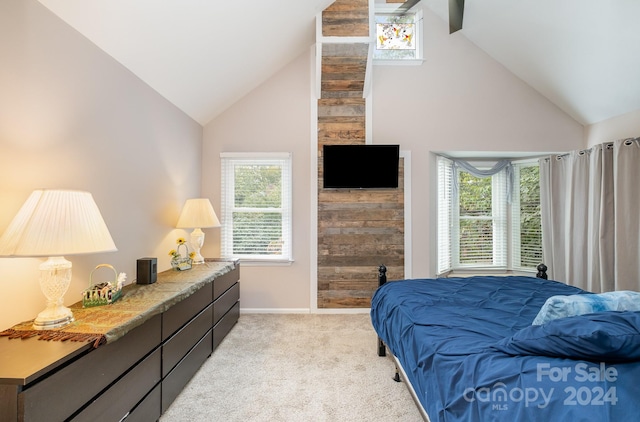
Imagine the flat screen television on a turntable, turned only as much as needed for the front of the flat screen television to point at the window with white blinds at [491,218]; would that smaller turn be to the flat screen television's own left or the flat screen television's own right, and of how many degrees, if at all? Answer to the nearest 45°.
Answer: approximately 135° to the flat screen television's own left

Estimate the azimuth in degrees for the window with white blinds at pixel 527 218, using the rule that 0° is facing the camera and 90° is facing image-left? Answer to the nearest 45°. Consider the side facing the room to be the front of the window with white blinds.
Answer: approximately 45°

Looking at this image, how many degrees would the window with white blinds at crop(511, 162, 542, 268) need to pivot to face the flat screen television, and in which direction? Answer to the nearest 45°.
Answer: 0° — it already faces it

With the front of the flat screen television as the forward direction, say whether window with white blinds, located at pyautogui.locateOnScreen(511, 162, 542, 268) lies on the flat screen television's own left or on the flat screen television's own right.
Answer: on the flat screen television's own left

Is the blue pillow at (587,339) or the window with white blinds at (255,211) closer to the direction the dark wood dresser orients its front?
the blue pillow

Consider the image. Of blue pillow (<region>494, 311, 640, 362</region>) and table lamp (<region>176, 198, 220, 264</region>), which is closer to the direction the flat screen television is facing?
the blue pillow

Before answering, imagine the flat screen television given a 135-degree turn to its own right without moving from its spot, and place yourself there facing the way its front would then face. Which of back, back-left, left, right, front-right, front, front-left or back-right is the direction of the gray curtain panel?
back-right

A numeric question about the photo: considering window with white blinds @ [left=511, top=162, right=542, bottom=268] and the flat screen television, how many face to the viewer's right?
0

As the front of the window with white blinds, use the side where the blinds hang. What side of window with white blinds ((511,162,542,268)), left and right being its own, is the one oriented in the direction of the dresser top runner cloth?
front

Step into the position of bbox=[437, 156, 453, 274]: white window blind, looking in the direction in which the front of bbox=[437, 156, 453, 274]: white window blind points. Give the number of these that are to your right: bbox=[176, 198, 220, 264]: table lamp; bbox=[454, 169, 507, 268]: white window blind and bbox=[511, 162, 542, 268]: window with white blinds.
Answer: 1

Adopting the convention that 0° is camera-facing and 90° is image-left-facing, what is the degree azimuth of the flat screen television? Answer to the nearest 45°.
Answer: approximately 0°

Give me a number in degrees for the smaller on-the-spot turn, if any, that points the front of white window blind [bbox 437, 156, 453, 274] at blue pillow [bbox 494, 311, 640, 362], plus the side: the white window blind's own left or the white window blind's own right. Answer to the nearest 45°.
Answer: approximately 45° to the white window blind's own right

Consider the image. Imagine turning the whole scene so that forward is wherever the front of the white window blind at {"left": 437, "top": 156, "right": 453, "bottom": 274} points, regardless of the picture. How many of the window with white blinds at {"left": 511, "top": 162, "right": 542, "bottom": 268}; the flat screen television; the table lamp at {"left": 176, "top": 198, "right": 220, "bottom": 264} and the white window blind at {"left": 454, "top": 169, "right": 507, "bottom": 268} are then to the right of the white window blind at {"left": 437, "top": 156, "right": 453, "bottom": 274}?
2

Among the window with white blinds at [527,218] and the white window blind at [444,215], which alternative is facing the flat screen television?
the window with white blinds

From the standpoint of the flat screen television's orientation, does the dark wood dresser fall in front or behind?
in front

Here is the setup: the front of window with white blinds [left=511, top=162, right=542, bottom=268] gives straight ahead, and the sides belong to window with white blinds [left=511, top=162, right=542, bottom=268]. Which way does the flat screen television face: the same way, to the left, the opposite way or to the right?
to the left

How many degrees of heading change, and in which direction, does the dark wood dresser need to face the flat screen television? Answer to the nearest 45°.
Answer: approximately 90° to its left
